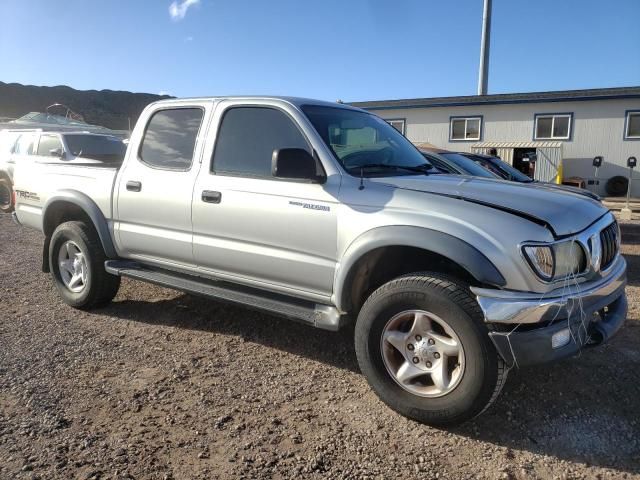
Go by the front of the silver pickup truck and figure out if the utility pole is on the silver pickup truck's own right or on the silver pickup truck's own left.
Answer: on the silver pickup truck's own left

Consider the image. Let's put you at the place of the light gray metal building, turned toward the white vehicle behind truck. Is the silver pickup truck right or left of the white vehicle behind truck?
left

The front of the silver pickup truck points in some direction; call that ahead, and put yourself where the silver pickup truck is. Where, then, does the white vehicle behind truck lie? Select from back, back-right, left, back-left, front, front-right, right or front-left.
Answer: back

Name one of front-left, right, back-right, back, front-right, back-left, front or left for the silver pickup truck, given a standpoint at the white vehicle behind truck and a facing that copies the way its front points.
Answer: front-right

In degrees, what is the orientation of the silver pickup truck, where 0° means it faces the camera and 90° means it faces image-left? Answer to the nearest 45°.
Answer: approximately 315°

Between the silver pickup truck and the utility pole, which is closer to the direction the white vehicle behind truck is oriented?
the silver pickup truck

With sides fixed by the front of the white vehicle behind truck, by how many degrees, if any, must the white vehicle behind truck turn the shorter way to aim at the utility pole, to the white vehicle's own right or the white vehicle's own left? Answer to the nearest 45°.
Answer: approximately 90° to the white vehicle's own left

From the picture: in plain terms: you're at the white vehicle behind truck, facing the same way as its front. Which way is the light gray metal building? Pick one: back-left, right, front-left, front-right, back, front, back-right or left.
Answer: front-left

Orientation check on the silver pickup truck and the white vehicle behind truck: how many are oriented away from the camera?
0
